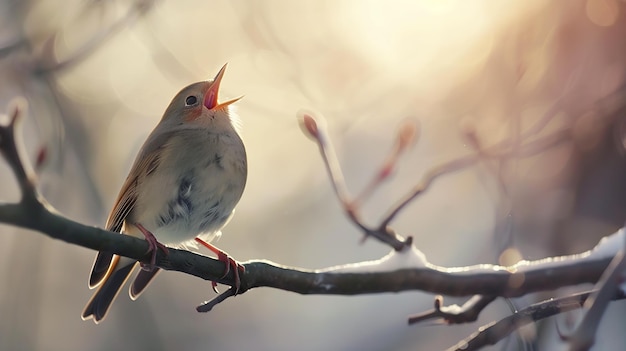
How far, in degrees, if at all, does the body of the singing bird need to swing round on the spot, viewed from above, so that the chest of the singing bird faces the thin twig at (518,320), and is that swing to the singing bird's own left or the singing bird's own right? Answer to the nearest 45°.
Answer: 0° — it already faces it

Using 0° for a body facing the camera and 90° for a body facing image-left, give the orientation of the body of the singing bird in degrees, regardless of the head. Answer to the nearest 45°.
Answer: approximately 315°
